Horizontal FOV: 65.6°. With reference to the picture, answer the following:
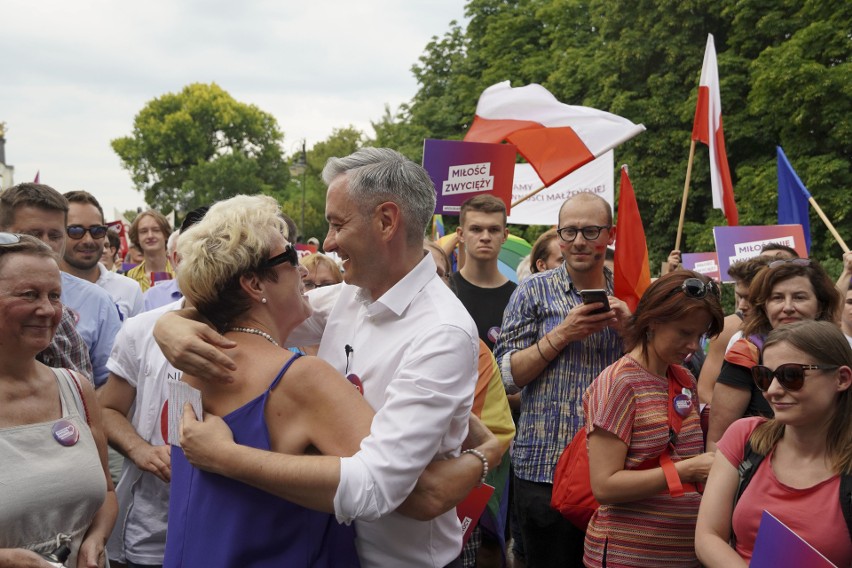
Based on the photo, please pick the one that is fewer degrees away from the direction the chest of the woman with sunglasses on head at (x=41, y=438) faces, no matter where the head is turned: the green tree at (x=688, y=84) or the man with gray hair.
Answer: the man with gray hair

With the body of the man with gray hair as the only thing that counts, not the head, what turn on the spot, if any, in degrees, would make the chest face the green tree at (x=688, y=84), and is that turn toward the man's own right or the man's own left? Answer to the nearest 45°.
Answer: approximately 135° to the man's own right

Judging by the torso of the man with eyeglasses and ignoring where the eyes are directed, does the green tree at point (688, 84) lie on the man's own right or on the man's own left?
on the man's own left

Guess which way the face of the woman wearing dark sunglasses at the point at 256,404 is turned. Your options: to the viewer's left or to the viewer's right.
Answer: to the viewer's right

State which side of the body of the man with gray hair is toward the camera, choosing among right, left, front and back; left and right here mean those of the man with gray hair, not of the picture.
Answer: left

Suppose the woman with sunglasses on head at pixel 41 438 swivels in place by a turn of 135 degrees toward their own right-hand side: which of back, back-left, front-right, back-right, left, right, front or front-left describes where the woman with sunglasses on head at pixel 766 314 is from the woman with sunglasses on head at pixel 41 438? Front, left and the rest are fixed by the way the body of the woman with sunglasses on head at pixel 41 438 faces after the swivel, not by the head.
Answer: back

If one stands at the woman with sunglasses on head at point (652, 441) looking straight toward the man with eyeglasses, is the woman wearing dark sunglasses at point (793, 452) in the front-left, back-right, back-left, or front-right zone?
back-right

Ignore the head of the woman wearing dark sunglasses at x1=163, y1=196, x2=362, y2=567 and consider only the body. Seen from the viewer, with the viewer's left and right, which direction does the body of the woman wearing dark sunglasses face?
facing away from the viewer and to the right of the viewer

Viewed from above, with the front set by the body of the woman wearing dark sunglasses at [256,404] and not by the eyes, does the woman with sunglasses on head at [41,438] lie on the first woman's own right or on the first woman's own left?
on the first woman's own left

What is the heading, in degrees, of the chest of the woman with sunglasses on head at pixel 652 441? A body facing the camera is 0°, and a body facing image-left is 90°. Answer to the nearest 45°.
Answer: approximately 315°

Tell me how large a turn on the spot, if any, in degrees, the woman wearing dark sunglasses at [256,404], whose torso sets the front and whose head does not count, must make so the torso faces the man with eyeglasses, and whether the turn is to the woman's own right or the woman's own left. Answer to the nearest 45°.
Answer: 0° — they already face them
